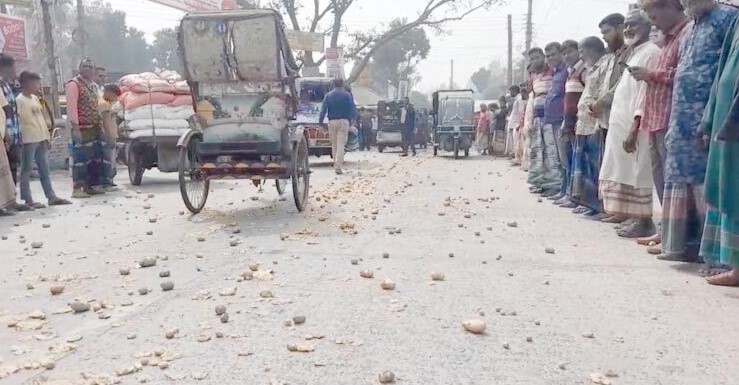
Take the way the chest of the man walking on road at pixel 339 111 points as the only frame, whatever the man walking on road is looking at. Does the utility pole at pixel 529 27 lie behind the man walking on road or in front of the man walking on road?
in front

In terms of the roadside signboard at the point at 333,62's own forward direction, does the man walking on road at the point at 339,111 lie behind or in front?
in front

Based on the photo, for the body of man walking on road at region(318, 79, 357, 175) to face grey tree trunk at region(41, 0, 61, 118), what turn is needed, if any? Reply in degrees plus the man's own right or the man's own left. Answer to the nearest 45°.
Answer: approximately 45° to the man's own left

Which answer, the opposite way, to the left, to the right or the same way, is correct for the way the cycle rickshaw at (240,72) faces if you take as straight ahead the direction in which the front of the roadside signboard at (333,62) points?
the opposite way

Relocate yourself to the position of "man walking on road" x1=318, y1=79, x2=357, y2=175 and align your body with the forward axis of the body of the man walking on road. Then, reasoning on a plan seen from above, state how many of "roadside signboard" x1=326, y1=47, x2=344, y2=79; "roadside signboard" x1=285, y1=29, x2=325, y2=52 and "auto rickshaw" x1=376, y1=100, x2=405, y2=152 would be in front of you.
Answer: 3

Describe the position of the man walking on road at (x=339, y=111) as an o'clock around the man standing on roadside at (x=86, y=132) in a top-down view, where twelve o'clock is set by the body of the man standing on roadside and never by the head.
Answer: The man walking on road is roughly at 10 o'clock from the man standing on roadside.

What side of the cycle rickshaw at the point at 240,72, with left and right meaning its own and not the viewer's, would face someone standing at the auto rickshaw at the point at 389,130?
front

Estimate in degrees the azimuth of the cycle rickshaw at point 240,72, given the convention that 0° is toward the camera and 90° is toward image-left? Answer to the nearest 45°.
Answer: approximately 180°

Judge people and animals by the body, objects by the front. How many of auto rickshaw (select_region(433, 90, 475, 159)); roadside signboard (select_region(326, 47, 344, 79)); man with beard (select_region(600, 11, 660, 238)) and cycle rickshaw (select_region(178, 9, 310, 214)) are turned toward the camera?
2

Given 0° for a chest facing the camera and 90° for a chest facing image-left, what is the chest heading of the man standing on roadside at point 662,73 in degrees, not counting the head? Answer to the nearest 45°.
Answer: approximately 90°

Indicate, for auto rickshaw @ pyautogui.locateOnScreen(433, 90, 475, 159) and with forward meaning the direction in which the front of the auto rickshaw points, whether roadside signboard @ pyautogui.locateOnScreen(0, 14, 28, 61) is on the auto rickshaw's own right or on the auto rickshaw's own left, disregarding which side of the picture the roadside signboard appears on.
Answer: on the auto rickshaw's own right

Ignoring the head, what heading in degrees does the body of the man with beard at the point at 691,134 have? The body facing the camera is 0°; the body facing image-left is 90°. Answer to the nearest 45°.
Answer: approximately 90°

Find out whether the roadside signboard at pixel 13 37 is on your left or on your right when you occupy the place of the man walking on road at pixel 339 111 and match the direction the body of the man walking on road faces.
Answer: on your left

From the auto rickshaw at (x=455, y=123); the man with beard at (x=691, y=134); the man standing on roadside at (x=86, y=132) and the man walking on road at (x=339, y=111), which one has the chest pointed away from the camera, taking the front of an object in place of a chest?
the man walking on road

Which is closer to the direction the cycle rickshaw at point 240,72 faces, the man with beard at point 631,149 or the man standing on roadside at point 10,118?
the man standing on roadside

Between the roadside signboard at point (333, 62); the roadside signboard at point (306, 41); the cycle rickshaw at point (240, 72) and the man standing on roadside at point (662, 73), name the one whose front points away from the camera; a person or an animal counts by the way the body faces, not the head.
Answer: the cycle rickshaw
